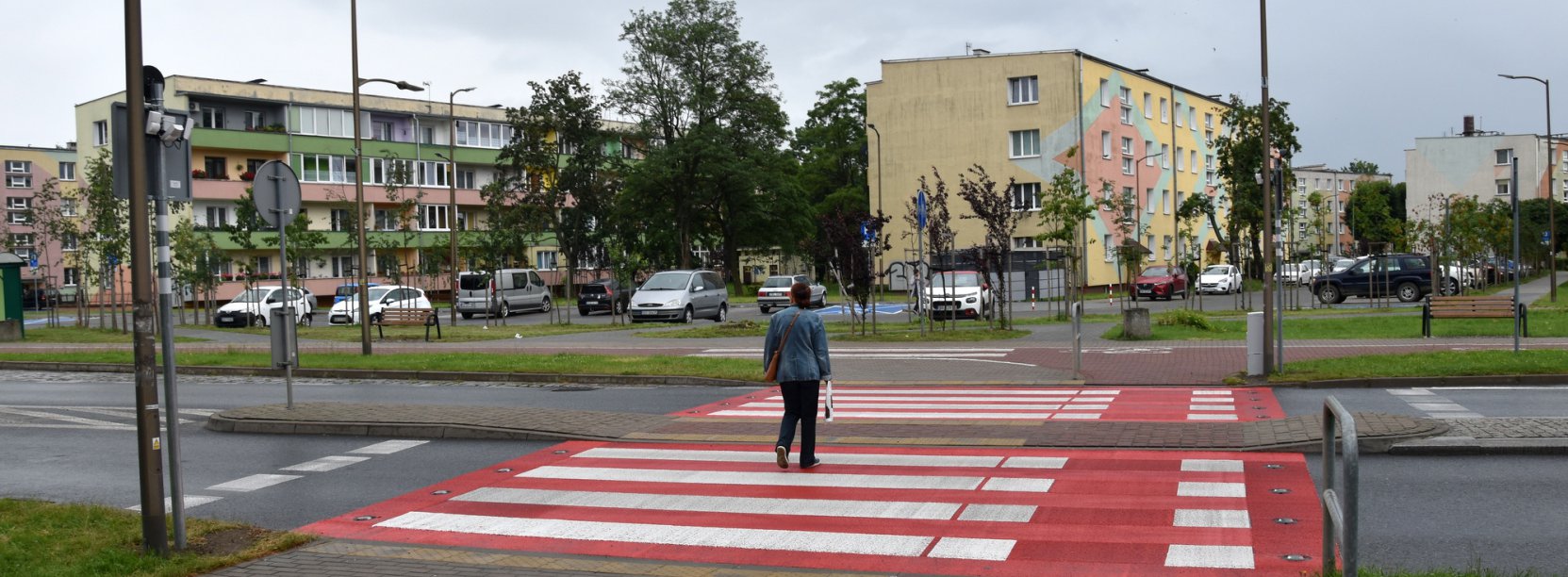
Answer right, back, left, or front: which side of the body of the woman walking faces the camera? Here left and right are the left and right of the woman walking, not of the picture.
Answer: back

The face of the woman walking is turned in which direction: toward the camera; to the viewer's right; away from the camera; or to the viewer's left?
away from the camera

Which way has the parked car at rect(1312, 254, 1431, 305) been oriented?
to the viewer's left

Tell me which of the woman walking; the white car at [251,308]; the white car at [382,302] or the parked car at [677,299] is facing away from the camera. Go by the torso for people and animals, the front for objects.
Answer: the woman walking

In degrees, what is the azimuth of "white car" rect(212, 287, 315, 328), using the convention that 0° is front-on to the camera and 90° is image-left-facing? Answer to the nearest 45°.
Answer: approximately 45°

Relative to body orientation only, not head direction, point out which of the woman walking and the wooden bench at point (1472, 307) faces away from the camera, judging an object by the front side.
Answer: the woman walking

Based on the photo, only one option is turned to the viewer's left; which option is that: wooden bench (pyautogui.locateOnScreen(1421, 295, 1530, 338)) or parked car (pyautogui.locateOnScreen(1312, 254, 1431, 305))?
the parked car

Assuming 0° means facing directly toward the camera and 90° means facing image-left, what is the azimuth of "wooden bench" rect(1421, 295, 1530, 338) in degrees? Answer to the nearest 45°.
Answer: approximately 0°

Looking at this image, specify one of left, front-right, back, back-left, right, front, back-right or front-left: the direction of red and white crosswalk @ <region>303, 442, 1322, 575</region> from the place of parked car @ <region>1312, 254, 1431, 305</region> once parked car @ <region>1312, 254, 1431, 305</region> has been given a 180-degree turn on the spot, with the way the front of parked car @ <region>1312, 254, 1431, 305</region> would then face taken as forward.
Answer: right

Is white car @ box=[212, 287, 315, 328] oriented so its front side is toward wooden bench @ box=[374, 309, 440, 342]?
no

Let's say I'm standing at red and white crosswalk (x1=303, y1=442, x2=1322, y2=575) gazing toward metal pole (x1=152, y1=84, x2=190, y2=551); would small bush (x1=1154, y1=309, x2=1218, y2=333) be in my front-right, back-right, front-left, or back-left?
back-right

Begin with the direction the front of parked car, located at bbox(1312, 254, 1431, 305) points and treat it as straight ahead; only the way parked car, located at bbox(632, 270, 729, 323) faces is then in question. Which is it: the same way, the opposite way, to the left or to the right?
to the left

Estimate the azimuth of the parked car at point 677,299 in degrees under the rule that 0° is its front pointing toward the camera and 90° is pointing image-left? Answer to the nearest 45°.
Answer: approximately 45°

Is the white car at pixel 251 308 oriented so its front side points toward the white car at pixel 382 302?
no

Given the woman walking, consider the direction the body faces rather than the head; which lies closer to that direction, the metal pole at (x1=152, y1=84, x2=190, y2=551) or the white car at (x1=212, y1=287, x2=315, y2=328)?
the white car

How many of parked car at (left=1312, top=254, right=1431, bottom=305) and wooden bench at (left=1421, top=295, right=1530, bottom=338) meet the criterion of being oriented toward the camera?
1
